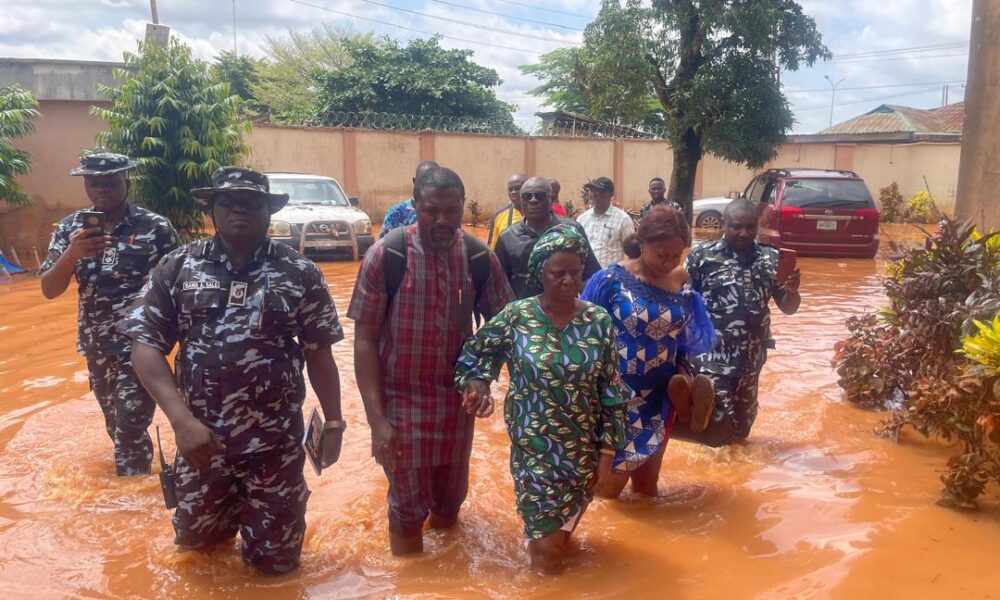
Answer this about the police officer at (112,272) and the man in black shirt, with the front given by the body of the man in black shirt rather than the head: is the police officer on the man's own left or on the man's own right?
on the man's own right

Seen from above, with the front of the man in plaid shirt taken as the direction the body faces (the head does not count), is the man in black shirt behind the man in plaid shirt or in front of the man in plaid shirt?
behind

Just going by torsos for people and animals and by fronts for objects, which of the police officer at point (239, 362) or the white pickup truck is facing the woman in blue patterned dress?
the white pickup truck

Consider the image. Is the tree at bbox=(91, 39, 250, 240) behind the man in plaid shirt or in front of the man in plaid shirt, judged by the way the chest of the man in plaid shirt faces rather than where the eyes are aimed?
behind

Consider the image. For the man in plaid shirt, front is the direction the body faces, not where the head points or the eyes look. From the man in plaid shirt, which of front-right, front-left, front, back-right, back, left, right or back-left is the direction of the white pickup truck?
back

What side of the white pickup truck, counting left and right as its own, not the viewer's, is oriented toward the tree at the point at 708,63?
left

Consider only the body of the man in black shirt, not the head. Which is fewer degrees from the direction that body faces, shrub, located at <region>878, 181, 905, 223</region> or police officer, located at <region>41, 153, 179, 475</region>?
the police officer

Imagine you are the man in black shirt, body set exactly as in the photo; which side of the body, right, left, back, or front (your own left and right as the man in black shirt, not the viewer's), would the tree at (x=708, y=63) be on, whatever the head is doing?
back

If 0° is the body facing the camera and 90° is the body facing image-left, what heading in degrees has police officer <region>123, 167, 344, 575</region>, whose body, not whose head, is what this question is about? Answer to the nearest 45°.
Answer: approximately 0°

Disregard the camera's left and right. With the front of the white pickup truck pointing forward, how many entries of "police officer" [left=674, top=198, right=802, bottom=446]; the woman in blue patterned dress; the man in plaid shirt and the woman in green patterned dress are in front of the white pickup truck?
4

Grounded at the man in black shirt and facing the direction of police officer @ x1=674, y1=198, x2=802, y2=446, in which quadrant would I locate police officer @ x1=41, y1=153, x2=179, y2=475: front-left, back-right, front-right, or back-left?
back-right

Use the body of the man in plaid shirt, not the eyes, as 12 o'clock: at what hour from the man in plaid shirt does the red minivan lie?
The red minivan is roughly at 7 o'clock from the man in plaid shirt.
